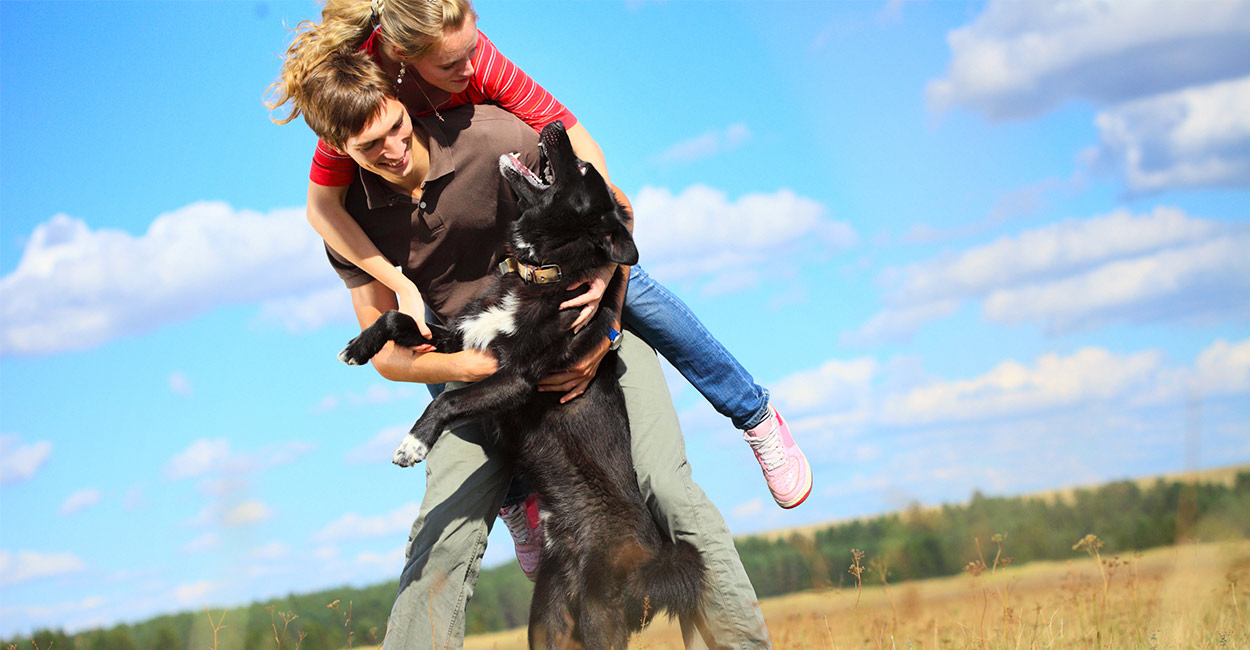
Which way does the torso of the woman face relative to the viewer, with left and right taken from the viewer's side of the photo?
facing the viewer
